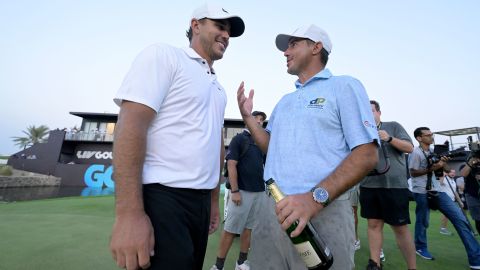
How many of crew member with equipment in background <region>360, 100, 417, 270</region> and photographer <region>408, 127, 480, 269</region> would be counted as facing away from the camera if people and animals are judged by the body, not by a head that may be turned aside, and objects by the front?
0

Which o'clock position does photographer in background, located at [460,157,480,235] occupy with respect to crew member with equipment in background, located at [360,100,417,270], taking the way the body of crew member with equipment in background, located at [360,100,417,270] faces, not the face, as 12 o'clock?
photographer in background, located at [460,157,480,235] is roughly at 7 o'clock from crew member with equipment in background, located at [360,100,417,270].

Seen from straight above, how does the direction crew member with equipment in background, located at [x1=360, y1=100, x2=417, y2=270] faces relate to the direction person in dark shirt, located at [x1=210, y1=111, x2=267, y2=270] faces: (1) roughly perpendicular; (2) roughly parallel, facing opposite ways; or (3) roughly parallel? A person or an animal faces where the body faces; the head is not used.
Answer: roughly perpendicular

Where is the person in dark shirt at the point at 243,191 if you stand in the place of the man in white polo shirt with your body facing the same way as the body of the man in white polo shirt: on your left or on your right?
on your left

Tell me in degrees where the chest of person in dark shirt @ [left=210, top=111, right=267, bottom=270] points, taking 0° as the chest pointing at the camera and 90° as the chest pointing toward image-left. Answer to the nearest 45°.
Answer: approximately 315°

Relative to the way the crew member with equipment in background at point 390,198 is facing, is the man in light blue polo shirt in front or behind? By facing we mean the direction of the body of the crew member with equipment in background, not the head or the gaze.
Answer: in front
